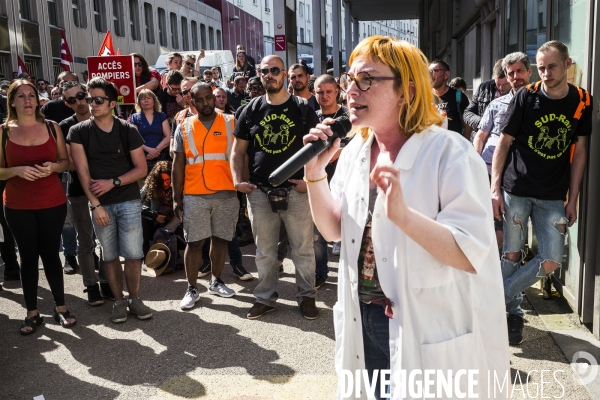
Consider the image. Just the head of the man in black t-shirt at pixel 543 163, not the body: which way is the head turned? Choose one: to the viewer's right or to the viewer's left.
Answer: to the viewer's left

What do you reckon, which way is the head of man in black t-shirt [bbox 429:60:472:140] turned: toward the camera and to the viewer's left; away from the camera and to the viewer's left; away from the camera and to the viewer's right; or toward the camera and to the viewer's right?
toward the camera and to the viewer's left

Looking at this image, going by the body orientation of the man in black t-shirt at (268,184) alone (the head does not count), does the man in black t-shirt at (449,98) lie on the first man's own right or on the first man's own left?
on the first man's own left

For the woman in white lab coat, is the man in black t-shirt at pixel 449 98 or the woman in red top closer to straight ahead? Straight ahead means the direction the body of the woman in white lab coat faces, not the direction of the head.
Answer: the woman in red top

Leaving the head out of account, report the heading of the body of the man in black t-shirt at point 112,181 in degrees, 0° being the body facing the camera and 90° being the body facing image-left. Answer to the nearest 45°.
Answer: approximately 0°

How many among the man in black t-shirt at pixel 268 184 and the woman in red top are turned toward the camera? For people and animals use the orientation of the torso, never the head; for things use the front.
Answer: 2

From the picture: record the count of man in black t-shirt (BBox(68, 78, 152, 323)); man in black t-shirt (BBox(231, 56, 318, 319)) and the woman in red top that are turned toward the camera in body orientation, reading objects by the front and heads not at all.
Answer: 3

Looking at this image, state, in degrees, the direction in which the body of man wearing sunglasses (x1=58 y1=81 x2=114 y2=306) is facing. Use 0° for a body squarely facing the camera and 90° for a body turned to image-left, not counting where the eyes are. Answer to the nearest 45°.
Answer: approximately 0°
